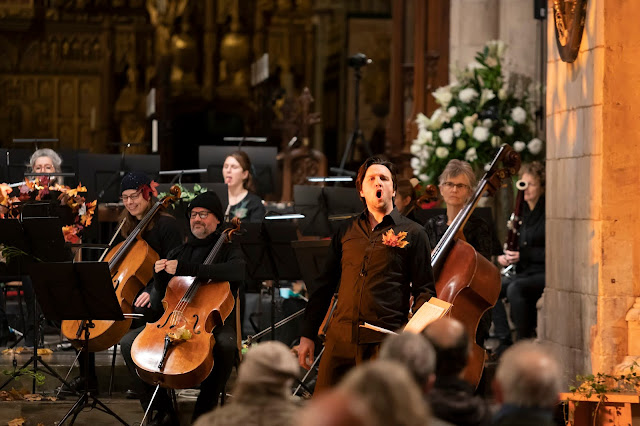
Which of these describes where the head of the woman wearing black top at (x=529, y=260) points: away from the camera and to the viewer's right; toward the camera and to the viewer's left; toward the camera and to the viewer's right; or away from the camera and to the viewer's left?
toward the camera and to the viewer's left

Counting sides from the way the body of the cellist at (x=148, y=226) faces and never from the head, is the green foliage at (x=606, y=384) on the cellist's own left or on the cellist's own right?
on the cellist's own left

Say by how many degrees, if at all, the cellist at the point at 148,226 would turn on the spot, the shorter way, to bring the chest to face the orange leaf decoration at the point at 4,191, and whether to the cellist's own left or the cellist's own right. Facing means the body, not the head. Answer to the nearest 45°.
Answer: approximately 45° to the cellist's own right

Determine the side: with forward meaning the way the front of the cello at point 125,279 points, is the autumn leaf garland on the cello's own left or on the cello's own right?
on the cello's own right

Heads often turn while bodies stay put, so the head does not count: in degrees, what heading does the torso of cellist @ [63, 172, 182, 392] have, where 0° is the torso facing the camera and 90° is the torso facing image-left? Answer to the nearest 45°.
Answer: approximately 45°

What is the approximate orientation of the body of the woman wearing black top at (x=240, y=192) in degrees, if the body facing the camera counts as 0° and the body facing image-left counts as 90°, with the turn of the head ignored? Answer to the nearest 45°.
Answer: approximately 45°
